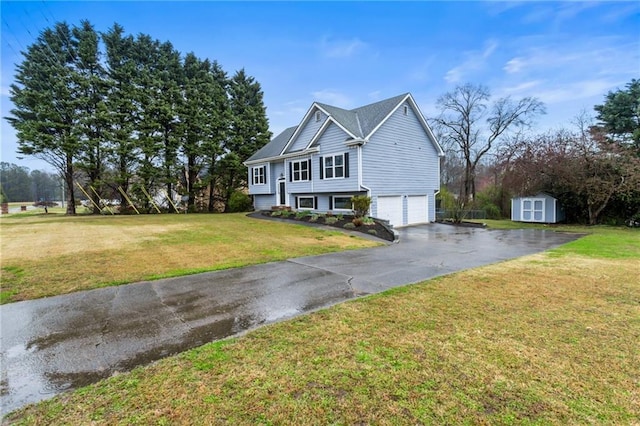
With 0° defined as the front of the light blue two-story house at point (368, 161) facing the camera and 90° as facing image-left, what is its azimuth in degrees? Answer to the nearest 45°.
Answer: approximately 45°

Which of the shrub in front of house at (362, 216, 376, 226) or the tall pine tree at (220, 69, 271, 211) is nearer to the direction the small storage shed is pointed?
the shrub in front of house

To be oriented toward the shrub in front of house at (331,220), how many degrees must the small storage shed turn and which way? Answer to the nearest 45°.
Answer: approximately 45° to its right

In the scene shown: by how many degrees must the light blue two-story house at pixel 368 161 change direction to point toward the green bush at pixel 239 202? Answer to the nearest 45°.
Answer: approximately 90° to its right

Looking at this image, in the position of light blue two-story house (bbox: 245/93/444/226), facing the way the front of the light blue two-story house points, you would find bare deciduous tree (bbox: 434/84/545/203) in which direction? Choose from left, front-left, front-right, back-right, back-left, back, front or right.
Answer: back

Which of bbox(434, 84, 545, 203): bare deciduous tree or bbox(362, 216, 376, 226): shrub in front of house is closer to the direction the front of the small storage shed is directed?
the shrub in front of house

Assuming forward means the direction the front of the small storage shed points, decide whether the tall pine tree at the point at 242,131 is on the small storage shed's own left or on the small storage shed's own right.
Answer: on the small storage shed's own right

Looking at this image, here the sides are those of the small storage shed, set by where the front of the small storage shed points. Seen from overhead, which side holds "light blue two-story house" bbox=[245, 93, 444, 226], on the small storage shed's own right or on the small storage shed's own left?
on the small storage shed's own right

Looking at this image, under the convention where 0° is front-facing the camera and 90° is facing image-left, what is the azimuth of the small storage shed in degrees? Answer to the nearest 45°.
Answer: approximately 0°

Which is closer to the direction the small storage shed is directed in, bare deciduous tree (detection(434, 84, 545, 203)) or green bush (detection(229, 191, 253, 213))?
the green bush

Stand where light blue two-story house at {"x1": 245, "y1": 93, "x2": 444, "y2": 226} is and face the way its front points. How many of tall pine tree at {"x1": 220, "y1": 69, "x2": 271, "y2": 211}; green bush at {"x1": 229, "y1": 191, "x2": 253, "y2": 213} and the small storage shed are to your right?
2

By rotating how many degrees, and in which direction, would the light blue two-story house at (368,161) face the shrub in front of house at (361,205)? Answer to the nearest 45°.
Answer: approximately 45° to its left
